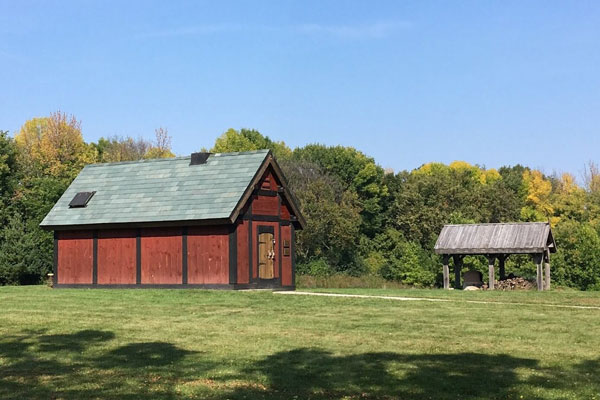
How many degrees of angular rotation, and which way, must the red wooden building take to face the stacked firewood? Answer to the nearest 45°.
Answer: approximately 45° to its left

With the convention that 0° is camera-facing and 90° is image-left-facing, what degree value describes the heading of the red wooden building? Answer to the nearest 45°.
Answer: approximately 315°

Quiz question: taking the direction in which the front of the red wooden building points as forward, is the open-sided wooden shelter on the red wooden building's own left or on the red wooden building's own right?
on the red wooden building's own left
